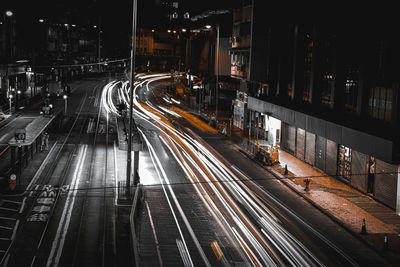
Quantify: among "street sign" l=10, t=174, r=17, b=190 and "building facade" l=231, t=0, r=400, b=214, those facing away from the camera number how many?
0

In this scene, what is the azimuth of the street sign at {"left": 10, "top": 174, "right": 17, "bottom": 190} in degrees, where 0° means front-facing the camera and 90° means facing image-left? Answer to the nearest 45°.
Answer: approximately 0°

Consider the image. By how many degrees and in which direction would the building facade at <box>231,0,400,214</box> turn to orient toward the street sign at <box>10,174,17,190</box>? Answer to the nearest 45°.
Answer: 0° — it already faces it

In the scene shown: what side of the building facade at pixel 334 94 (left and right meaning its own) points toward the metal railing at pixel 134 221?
front

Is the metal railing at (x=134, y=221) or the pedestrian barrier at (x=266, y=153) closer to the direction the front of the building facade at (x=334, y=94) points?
the metal railing

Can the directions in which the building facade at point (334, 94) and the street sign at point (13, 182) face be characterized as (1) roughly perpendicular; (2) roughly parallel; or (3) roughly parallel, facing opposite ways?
roughly perpendicular

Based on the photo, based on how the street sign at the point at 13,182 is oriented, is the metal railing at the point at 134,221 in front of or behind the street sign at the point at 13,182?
in front

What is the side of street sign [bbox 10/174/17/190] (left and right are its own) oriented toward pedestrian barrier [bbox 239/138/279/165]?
left

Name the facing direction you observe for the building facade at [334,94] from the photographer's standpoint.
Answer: facing the viewer and to the left of the viewer

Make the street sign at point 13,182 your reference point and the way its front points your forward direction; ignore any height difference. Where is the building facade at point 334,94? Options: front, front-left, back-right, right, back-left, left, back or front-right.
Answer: left
